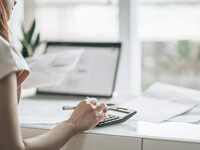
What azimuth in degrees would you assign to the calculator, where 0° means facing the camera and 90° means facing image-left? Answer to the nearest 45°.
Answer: approximately 45°

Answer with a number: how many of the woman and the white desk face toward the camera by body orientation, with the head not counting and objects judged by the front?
1

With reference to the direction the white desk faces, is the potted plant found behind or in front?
behind

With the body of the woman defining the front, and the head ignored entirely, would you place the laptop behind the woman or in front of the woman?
in front

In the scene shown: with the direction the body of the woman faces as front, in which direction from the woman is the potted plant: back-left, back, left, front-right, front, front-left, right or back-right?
front-left

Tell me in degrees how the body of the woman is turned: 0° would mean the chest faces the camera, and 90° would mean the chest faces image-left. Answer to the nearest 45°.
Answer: approximately 225°

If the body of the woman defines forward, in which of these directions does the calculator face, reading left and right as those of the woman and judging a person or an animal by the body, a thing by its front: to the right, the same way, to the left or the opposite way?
the opposite way

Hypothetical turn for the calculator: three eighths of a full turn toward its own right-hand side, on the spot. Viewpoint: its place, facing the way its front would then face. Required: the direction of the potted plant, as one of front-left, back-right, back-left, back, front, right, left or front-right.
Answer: front-left

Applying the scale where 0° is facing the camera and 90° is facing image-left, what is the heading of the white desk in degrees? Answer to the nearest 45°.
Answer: approximately 0°
